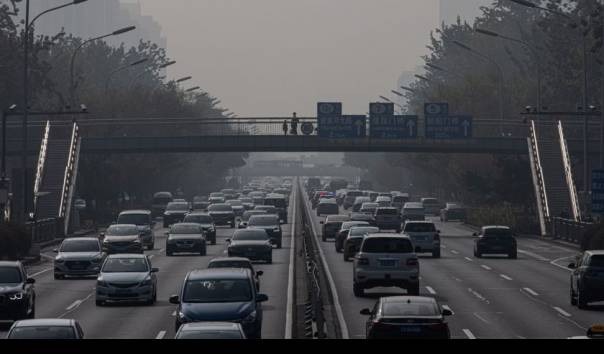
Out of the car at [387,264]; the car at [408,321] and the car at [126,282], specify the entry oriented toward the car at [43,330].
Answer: the car at [126,282]

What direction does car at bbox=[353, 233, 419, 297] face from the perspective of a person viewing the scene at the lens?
facing away from the viewer

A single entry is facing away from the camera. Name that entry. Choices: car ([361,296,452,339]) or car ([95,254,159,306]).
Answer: car ([361,296,452,339])

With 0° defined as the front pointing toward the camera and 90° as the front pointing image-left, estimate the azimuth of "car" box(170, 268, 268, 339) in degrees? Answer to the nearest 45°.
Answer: approximately 0°

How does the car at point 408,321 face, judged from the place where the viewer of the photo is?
facing away from the viewer

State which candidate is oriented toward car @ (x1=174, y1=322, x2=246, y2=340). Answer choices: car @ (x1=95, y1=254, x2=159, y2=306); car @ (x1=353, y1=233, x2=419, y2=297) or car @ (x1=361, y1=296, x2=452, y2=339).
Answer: car @ (x1=95, y1=254, x2=159, y2=306)

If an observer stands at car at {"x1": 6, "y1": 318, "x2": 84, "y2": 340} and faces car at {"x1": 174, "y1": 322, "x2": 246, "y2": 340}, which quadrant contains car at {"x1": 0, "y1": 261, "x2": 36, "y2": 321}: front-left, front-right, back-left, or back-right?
back-left

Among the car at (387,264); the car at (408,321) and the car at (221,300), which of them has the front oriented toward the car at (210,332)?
the car at (221,300)
